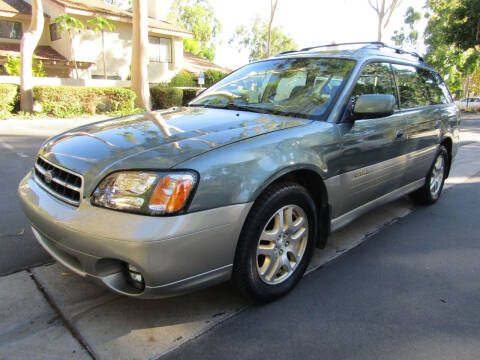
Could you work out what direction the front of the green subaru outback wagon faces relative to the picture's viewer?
facing the viewer and to the left of the viewer

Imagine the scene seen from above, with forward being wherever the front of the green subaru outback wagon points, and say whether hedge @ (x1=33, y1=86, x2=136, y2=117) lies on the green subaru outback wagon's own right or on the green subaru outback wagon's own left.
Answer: on the green subaru outback wagon's own right

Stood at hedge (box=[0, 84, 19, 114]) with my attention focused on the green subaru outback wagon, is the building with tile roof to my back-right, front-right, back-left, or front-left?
back-left

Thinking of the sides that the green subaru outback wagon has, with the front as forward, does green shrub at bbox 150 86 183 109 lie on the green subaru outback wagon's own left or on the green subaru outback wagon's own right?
on the green subaru outback wagon's own right

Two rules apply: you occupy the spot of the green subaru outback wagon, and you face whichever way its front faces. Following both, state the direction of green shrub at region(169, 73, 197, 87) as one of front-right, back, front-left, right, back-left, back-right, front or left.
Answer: back-right

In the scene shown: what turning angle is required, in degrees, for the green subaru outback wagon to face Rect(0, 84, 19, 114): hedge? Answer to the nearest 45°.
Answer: approximately 90° to its right

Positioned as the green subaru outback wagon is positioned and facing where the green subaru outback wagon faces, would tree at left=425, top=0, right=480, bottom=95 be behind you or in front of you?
behind
